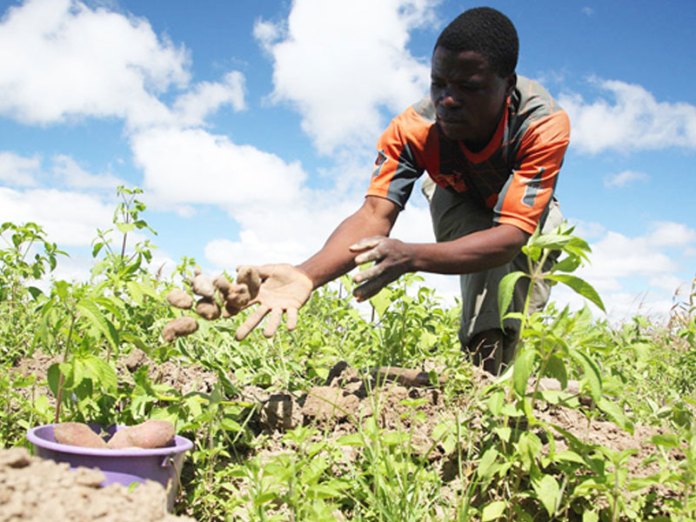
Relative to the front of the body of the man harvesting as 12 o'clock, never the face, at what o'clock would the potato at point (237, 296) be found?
The potato is roughly at 12 o'clock from the man harvesting.

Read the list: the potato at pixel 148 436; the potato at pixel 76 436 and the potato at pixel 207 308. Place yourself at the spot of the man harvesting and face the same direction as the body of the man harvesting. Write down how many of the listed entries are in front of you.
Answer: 3

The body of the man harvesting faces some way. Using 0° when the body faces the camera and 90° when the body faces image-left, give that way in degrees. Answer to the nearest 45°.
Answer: approximately 45°

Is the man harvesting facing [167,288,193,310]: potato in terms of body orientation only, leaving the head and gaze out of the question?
yes

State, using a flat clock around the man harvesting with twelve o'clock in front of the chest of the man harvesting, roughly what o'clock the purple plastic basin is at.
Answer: The purple plastic basin is roughly at 12 o'clock from the man harvesting.

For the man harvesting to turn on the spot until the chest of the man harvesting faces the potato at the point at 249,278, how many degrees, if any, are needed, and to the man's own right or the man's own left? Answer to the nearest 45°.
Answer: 0° — they already face it

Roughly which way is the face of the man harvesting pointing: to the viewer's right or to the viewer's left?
to the viewer's left

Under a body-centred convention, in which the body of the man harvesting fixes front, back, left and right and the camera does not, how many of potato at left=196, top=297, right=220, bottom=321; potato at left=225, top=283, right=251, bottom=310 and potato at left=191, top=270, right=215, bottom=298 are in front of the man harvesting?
3

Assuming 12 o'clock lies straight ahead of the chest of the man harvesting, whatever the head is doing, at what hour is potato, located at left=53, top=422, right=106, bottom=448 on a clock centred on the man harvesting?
The potato is roughly at 12 o'clock from the man harvesting.

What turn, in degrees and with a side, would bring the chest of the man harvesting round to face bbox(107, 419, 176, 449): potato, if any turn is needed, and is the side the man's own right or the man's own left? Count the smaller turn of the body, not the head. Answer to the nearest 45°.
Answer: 0° — they already face it
